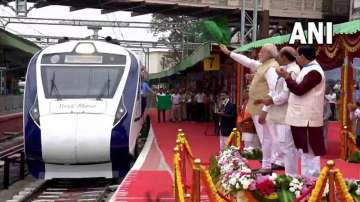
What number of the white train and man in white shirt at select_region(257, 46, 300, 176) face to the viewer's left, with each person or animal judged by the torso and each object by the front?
1

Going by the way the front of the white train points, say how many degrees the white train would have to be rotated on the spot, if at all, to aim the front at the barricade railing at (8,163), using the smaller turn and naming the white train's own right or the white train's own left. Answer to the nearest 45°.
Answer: approximately 45° to the white train's own right

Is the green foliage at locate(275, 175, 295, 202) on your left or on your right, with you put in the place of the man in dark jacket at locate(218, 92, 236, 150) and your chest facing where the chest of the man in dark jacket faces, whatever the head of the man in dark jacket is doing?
on your left

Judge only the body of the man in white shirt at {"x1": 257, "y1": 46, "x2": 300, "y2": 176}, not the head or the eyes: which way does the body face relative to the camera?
to the viewer's left

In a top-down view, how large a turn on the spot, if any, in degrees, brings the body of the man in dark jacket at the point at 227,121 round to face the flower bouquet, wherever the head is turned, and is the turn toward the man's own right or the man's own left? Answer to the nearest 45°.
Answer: approximately 45° to the man's own left

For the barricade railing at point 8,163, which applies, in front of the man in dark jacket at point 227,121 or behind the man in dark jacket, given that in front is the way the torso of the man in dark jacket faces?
in front

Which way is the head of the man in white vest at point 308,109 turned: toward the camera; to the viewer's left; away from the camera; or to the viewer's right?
to the viewer's left

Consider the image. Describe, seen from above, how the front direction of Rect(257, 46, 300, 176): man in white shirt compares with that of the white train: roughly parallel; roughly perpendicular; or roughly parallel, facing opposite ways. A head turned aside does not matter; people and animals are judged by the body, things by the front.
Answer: roughly perpendicular

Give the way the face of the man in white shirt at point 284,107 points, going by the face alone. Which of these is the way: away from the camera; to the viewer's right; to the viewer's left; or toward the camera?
to the viewer's left
